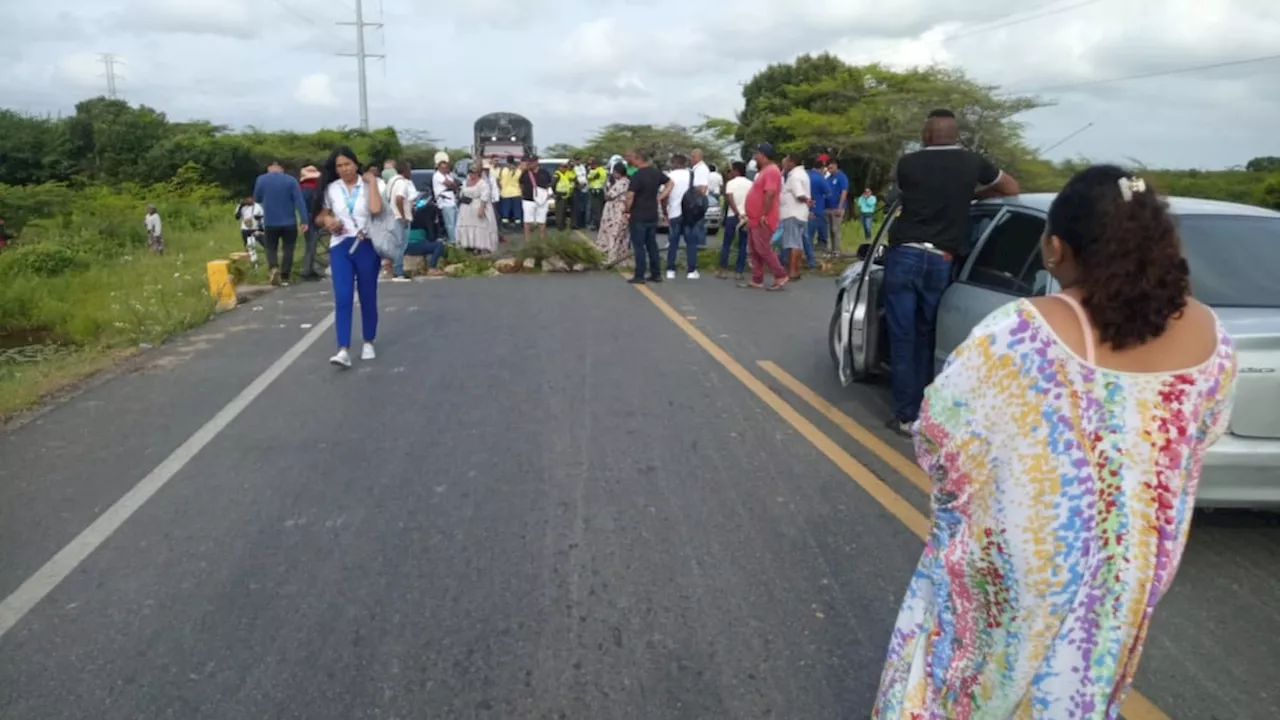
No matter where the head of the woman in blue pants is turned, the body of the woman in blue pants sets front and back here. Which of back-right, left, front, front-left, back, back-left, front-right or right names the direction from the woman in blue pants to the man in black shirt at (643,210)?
back-left

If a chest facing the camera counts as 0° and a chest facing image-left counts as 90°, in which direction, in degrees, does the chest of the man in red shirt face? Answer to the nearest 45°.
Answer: approximately 90°

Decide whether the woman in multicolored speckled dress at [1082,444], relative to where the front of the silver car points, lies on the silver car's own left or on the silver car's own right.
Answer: on the silver car's own left

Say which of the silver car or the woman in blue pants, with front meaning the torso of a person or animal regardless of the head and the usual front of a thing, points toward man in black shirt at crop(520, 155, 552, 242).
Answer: the silver car

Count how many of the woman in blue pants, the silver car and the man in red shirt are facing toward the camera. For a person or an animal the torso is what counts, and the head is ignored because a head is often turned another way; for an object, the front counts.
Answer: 1

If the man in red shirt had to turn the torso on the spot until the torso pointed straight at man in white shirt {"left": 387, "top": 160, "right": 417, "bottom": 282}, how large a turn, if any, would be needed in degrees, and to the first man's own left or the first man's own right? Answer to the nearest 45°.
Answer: approximately 45° to the first man's own left

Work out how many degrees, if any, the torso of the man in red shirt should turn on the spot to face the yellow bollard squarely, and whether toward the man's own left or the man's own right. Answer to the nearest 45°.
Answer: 0° — they already face it

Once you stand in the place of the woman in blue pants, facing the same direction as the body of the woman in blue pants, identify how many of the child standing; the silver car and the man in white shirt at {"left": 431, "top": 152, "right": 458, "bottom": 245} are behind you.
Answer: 2

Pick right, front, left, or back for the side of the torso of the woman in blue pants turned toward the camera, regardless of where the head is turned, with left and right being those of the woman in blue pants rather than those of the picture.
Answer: front

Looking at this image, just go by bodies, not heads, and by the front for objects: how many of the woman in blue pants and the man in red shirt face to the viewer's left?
1

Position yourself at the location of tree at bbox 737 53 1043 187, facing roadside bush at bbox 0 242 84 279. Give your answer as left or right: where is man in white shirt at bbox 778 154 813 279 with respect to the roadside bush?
left

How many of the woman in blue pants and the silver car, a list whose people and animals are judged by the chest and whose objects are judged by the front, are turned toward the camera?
1

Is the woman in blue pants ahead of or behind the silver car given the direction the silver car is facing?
ahead

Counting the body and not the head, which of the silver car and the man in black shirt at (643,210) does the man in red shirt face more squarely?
the man in black shirt

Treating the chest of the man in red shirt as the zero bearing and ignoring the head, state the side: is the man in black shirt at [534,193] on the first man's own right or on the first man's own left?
on the first man's own right
